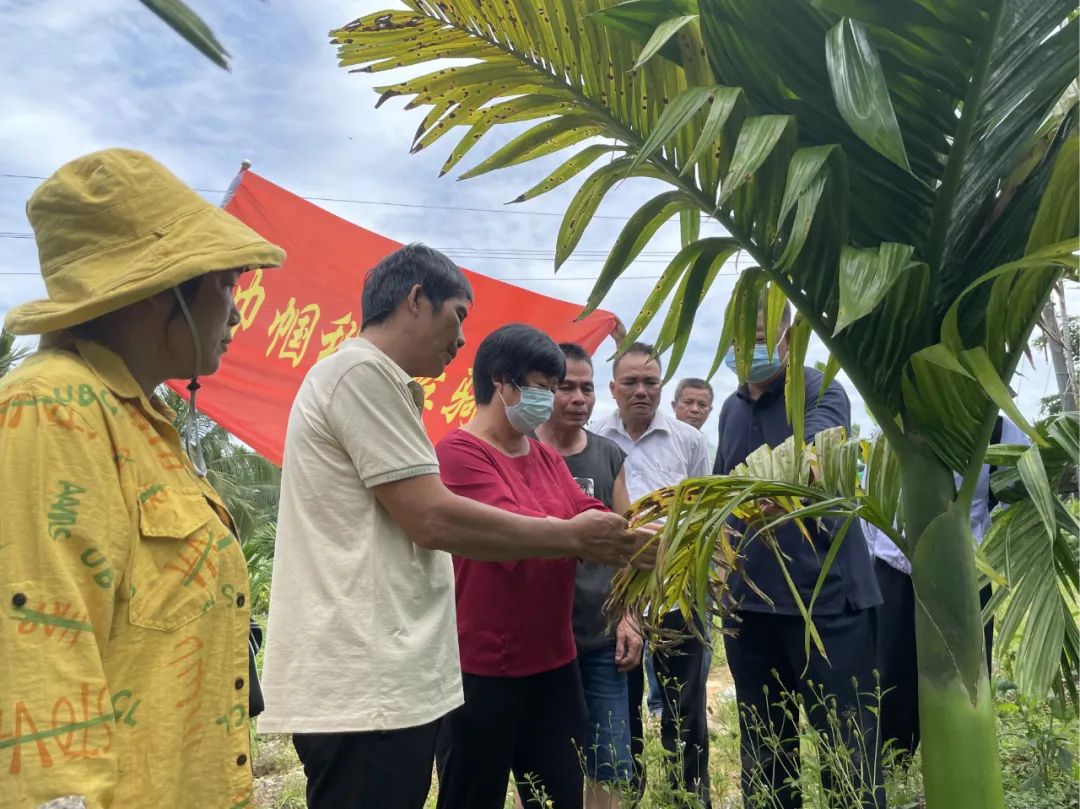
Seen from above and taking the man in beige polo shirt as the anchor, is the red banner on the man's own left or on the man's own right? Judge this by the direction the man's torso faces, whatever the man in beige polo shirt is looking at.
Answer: on the man's own left

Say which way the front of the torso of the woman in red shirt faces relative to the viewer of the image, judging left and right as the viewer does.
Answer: facing the viewer and to the right of the viewer

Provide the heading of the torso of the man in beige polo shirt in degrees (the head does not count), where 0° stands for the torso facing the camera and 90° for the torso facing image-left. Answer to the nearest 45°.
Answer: approximately 270°

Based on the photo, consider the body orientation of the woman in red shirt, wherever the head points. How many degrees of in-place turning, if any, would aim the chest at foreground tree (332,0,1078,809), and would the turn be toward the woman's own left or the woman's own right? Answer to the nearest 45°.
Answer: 0° — they already face it

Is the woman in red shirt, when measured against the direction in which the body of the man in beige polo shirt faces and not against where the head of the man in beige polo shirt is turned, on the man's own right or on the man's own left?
on the man's own left

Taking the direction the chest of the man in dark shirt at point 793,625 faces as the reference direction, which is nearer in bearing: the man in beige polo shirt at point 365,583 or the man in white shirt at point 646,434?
the man in beige polo shirt

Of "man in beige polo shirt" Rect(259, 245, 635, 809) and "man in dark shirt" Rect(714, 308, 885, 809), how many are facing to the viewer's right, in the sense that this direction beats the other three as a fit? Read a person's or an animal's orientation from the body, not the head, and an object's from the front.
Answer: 1

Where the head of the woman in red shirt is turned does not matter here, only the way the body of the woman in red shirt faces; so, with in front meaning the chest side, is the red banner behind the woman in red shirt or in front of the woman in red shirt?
behind

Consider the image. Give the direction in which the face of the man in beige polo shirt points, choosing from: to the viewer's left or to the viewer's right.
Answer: to the viewer's right

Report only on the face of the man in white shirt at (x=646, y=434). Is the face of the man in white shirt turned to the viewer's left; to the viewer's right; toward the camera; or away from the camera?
toward the camera

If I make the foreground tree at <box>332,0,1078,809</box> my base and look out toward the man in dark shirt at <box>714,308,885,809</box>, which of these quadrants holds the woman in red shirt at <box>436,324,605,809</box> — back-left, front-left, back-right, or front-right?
front-left
